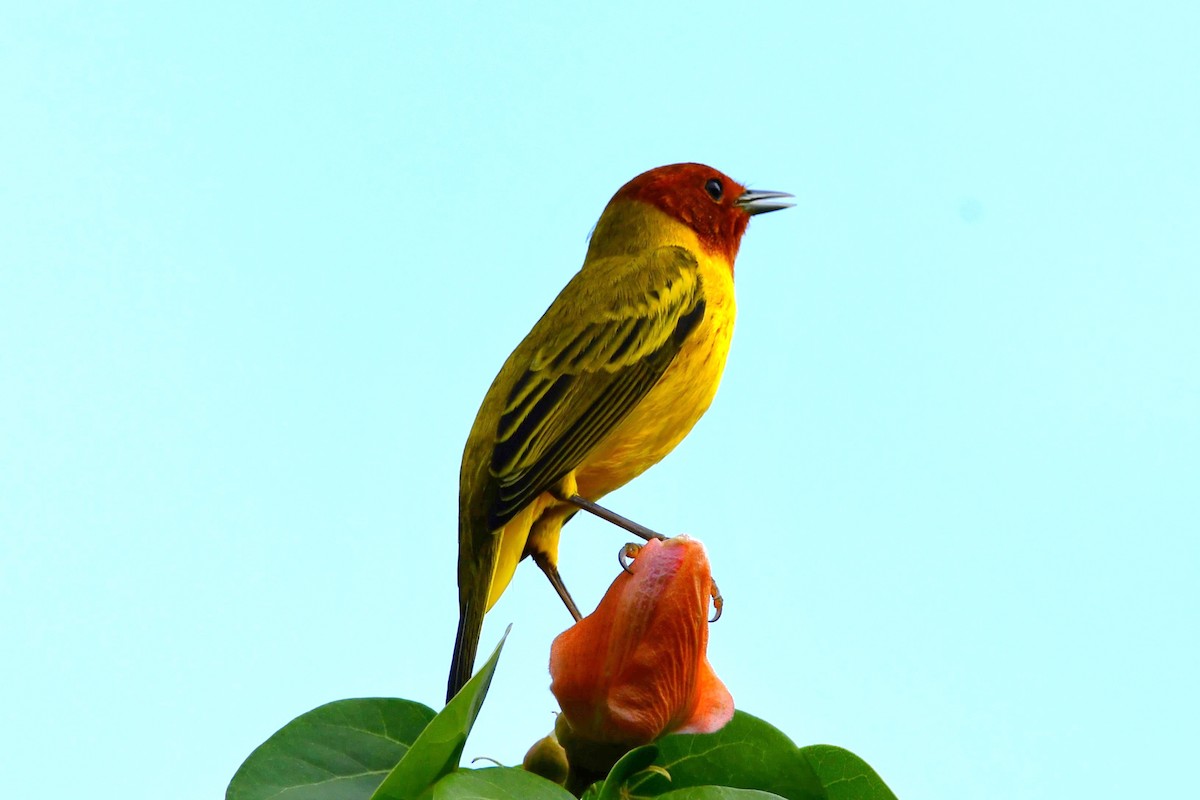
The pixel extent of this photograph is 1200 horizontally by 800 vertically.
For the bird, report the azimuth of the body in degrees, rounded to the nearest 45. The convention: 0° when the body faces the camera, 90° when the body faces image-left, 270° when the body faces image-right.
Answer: approximately 270°
